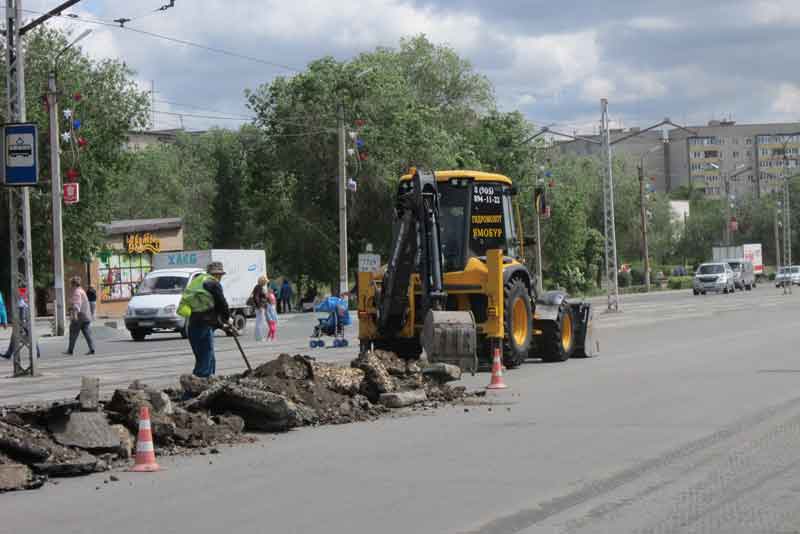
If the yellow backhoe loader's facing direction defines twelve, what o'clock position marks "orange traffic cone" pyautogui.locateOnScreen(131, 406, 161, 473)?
The orange traffic cone is roughly at 5 o'clock from the yellow backhoe loader.

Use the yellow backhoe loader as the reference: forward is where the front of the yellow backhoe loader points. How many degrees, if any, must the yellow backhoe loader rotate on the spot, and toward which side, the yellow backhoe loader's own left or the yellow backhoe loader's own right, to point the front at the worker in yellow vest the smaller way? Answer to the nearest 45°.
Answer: approximately 180°

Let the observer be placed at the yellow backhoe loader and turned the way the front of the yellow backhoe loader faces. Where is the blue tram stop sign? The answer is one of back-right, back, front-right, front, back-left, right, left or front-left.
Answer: back-left

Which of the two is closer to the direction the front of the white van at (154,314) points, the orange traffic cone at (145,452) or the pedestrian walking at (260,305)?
the orange traffic cone

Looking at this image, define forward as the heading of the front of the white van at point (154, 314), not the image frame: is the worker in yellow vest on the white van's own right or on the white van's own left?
on the white van's own left

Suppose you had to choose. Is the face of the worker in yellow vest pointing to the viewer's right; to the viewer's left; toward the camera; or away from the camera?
to the viewer's right

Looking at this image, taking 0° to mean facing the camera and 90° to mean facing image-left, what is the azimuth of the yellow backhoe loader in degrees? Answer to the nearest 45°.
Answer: approximately 225°

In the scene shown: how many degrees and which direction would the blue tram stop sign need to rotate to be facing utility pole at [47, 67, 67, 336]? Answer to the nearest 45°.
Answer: approximately 180°

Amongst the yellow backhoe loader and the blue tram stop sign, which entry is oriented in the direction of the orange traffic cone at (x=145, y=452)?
the blue tram stop sign

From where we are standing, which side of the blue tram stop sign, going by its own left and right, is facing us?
front

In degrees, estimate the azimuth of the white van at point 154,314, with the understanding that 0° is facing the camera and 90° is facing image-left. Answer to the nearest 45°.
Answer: approximately 45°

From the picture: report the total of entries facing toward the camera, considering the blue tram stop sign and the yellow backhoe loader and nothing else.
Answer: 1

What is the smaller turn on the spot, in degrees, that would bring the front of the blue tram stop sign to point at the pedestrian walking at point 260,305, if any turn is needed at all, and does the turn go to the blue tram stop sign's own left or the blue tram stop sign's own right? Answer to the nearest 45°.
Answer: approximately 135° to the blue tram stop sign's own left

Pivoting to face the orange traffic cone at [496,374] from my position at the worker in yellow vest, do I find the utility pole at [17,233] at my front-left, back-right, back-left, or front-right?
back-left

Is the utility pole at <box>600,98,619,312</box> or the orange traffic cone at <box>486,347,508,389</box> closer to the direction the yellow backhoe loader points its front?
the utility pole

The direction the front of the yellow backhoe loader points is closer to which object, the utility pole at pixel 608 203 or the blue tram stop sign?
the utility pole
